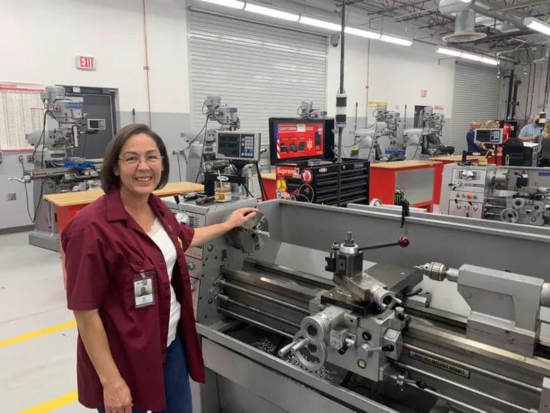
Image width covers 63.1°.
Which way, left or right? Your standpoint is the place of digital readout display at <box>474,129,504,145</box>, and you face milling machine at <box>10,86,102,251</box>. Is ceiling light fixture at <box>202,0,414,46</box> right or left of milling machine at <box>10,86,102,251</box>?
right

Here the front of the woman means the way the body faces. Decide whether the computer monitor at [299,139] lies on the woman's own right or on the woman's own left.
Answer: on the woman's own left

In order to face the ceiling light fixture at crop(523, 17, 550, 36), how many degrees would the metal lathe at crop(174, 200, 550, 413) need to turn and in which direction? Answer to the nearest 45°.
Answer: approximately 135° to its right

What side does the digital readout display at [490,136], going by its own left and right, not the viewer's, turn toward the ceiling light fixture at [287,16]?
right

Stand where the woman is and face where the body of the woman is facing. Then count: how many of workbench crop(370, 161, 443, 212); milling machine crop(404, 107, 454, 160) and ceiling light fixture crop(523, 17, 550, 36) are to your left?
3

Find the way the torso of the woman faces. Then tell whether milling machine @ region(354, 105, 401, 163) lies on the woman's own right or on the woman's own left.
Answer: on the woman's own left

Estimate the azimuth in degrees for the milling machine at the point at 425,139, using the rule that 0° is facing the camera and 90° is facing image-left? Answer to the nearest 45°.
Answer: approximately 315°

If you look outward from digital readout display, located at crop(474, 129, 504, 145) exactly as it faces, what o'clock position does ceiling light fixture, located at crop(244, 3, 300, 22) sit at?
The ceiling light fixture is roughly at 3 o'clock from the digital readout display.

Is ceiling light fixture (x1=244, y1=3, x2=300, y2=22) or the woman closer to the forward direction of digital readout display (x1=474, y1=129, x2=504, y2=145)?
the woman

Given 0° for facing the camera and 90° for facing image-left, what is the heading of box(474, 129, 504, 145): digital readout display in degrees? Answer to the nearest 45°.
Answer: approximately 0°
